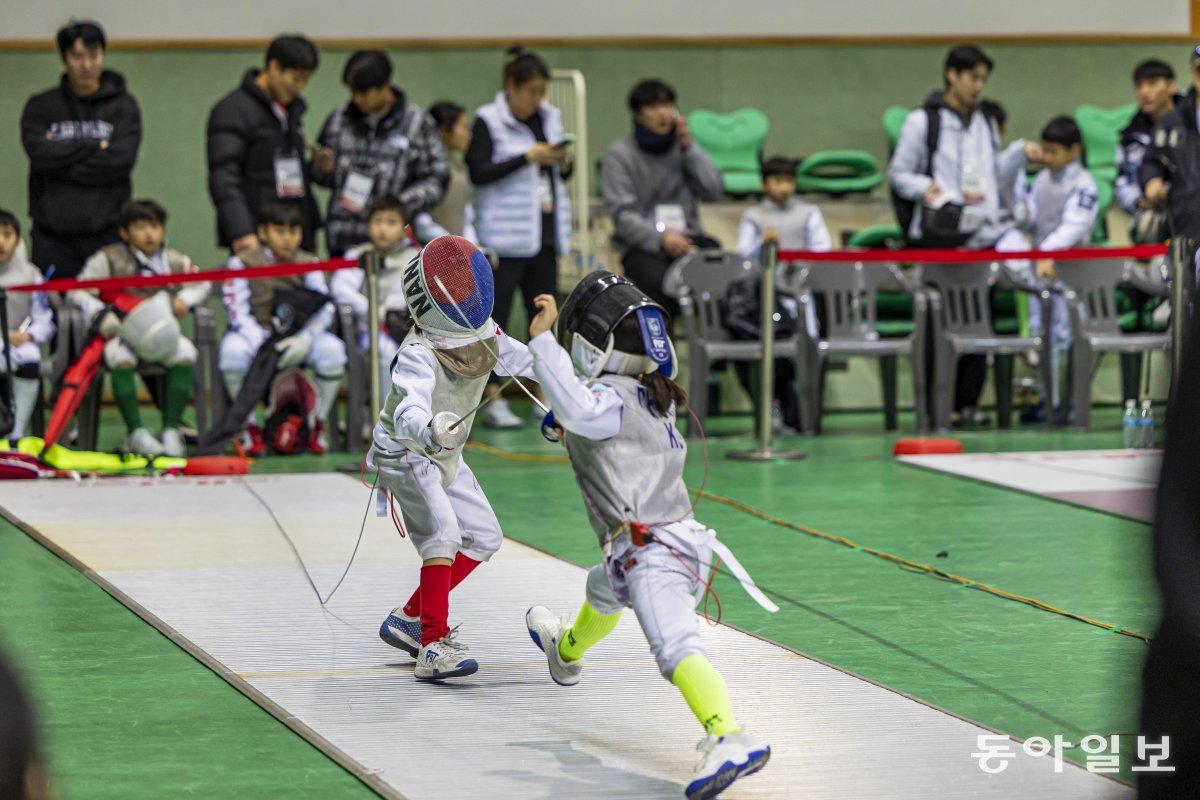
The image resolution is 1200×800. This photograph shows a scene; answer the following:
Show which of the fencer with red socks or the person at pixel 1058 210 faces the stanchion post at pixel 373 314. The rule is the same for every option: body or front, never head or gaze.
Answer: the person

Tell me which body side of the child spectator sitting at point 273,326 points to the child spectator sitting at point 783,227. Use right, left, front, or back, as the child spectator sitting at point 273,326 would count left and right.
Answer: left

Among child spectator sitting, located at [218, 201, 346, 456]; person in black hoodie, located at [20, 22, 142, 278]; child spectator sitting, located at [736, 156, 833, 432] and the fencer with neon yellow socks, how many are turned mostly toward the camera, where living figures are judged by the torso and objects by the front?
3

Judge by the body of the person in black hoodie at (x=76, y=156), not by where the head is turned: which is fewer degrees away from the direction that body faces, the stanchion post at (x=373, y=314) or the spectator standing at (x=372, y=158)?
the stanchion post

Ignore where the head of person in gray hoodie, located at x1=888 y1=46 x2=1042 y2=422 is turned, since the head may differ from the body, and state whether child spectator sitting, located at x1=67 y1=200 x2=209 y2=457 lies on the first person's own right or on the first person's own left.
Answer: on the first person's own right

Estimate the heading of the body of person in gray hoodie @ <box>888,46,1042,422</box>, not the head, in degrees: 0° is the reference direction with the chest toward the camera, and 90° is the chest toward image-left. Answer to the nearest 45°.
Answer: approximately 315°

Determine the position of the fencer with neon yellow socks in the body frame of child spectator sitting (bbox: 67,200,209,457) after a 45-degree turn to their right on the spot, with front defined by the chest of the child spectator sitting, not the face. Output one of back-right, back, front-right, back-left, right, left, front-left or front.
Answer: front-left

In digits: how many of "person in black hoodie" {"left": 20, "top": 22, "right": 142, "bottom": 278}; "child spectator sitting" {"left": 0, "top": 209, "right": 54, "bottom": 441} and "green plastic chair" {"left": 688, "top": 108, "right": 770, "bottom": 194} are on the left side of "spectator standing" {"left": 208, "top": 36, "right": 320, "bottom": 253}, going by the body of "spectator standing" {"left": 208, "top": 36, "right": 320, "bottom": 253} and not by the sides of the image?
1

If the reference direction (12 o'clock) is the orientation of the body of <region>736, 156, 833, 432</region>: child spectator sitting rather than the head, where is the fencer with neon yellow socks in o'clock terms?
The fencer with neon yellow socks is roughly at 12 o'clock from the child spectator sitting.

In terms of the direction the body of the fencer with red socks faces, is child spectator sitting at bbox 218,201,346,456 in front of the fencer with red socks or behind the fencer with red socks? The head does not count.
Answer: behind

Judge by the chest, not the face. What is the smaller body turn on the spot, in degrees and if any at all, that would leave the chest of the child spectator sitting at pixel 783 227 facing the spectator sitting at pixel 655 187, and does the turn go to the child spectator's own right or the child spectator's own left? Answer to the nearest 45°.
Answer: approximately 90° to the child spectator's own right

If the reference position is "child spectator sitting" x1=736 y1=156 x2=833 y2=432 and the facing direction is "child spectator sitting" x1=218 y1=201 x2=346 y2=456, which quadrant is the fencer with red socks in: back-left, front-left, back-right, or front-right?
front-left

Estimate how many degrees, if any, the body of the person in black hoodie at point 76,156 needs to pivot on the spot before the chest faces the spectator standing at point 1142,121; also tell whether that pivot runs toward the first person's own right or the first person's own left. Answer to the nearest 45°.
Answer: approximately 90° to the first person's own left

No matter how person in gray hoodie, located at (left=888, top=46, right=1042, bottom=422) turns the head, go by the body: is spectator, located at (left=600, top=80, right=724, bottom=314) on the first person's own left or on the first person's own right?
on the first person's own right

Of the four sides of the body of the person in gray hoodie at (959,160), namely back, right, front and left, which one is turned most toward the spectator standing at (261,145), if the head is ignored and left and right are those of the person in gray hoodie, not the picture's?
right

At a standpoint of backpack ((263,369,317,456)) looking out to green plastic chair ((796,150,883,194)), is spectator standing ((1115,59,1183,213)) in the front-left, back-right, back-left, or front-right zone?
front-right

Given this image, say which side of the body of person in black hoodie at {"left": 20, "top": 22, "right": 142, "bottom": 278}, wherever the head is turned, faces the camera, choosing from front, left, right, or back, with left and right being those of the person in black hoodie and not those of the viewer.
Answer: front
